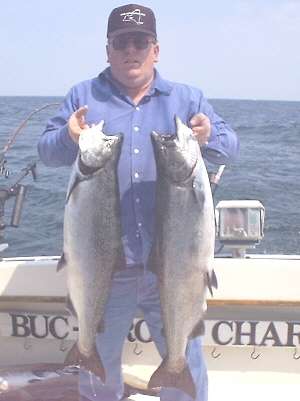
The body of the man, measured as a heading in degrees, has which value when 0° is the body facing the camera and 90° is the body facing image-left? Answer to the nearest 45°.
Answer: approximately 0°
